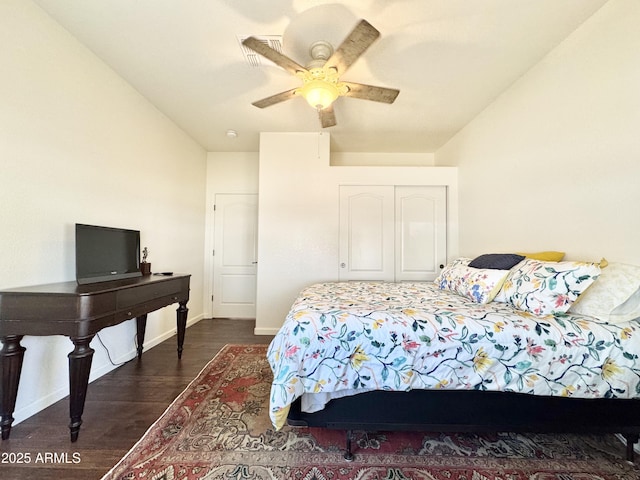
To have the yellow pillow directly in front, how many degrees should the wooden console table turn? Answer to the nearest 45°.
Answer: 0° — it already faces it

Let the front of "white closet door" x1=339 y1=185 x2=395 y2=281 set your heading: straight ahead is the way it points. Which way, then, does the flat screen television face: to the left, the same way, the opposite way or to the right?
to the left

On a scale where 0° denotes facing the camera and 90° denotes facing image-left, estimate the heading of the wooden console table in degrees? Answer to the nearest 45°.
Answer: approximately 315°

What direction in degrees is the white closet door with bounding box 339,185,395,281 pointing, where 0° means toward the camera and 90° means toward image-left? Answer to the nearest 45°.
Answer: approximately 0°

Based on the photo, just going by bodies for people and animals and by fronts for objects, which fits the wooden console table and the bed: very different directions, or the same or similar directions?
very different directions

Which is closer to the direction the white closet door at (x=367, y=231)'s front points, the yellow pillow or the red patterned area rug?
the red patterned area rug

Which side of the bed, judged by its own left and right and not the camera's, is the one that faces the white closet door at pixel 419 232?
right

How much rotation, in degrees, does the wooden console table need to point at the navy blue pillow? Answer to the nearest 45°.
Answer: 0° — it already faces it

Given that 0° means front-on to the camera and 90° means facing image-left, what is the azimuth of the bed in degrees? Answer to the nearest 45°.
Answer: approximately 90°

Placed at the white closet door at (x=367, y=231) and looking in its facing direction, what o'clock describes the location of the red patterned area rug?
The red patterned area rug is roughly at 12 o'clock from the white closet door.

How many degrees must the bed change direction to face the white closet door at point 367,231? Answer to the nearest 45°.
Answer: approximately 45° to its right

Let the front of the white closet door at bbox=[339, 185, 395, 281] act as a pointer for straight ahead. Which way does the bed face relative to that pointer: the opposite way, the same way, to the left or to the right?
to the right
